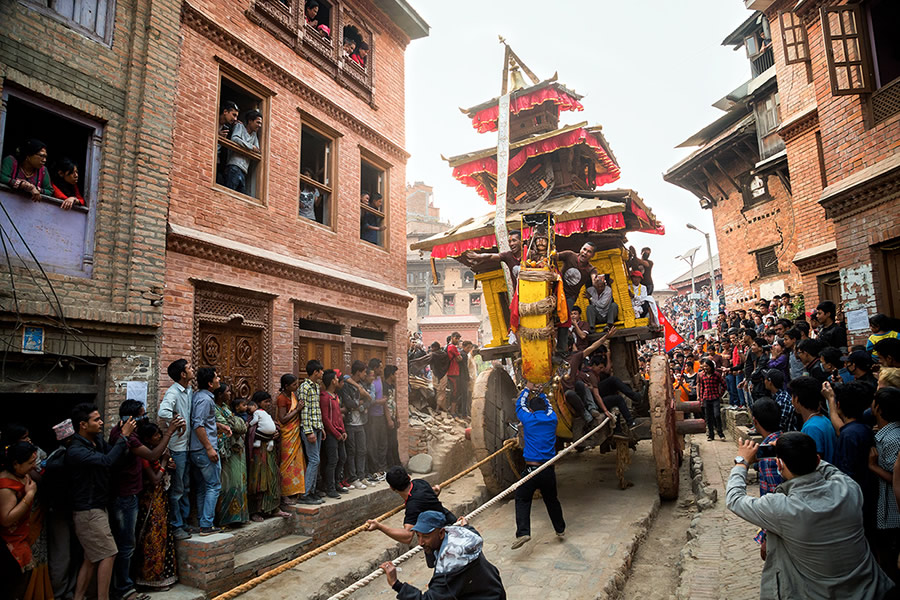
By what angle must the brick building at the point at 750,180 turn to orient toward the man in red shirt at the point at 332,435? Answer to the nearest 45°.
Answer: approximately 45° to its left

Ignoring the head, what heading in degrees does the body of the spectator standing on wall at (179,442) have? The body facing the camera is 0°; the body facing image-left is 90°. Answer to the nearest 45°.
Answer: approximately 270°

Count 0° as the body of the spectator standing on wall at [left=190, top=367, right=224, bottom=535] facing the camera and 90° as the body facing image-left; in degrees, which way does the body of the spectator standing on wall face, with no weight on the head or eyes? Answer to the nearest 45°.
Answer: approximately 270°

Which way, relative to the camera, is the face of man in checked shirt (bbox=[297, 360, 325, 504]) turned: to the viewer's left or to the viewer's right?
to the viewer's right

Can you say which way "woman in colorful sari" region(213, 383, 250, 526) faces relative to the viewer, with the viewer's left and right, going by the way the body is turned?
facing to the right of the viewer

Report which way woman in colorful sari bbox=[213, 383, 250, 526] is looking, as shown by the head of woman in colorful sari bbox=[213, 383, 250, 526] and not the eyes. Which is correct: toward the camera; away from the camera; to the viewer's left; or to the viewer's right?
to the viewer's right

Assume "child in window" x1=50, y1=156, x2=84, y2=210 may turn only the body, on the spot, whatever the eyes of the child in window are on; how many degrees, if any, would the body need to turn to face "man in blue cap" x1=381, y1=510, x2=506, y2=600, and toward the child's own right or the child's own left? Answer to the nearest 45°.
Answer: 0° — they already face them

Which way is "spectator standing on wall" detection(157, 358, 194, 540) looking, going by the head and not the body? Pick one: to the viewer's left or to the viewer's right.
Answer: to the viewer's right

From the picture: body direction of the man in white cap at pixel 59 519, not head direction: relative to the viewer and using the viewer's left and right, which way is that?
facing to the right of the viewer

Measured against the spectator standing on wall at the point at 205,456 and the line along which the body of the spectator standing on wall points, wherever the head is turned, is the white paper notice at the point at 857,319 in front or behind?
in front
